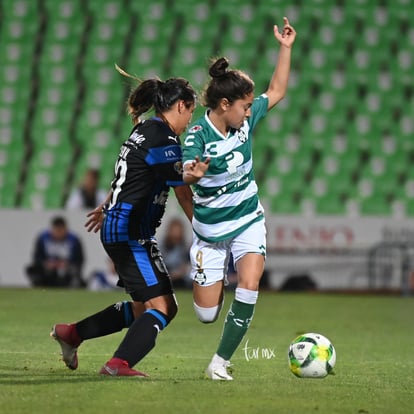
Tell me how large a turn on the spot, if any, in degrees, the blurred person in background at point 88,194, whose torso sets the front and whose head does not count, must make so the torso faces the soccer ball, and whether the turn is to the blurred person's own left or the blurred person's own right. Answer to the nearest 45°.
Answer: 0° — they already face it

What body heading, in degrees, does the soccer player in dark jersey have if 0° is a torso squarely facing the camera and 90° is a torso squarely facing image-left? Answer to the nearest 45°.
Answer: approximately 270°

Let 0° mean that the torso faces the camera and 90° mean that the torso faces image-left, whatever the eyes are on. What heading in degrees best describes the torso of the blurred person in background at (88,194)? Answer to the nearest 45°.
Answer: approximately 0°

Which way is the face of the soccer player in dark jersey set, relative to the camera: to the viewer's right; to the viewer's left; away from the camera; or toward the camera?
to the viewer's right

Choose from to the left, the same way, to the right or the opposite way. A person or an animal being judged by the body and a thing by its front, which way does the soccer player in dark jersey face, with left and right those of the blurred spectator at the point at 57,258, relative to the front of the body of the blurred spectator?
to the left

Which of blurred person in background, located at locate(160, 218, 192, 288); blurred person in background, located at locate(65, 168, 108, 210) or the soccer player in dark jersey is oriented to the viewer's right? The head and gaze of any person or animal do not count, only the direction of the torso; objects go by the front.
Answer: the soccer player in dark jersey

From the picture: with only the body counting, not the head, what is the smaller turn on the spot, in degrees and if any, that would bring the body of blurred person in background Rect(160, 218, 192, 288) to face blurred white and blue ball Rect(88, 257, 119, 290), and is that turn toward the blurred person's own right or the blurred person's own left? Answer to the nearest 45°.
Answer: approximately 90° to the blurred person's own right

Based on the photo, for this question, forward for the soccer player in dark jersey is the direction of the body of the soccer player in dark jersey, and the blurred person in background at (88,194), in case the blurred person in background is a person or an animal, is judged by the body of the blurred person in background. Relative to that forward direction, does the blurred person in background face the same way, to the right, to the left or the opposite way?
to the right

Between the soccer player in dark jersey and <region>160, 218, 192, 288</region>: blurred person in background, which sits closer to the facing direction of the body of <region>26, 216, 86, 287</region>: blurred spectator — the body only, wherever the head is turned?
the soccer player in dark jersey

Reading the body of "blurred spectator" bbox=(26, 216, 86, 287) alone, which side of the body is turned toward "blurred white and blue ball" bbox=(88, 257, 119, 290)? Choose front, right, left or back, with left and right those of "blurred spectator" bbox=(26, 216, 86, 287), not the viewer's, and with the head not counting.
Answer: left
